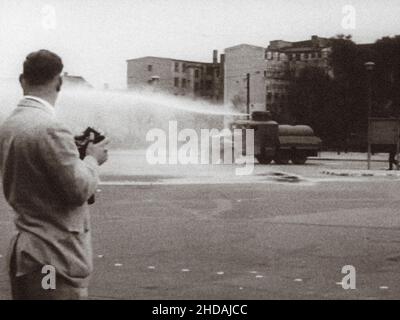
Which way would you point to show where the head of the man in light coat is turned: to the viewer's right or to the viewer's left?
to the viewer's right

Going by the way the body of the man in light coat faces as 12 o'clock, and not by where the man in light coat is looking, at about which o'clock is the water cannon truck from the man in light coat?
The water cannon truck is roughly at 11 o'clock from the man in light coat.

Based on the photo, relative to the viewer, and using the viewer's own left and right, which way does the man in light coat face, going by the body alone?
facing away from the viewer and to the right of the viewer

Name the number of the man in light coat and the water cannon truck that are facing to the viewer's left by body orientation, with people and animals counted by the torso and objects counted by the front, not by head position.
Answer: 1

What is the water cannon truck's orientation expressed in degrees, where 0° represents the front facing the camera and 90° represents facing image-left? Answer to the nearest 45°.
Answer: approximately 90°

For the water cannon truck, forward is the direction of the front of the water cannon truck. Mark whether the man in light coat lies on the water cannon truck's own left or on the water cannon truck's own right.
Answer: on the water cannon truck's own left
